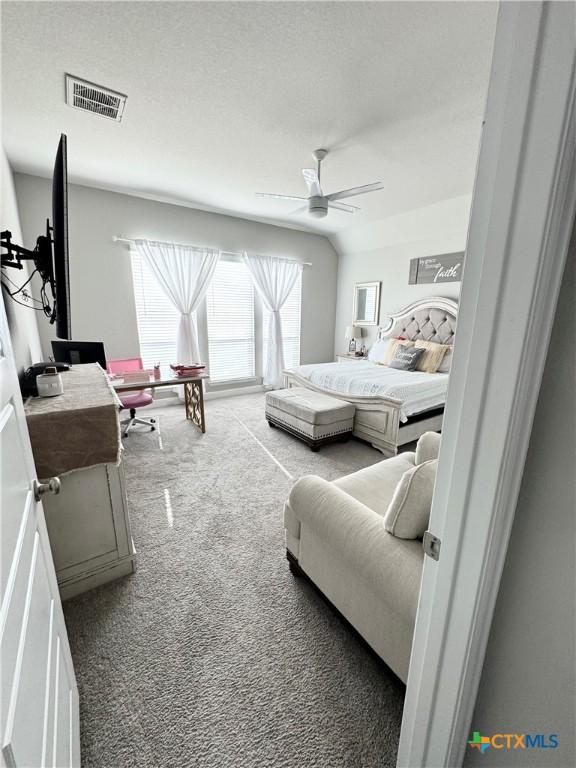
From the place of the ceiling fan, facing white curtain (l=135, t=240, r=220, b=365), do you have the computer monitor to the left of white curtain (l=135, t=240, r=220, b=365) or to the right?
left

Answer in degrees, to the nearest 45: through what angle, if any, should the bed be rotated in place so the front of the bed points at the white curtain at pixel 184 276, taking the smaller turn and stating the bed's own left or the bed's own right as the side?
approximately 45° to the bed's own right

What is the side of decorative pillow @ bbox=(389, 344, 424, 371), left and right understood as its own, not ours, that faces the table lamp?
right

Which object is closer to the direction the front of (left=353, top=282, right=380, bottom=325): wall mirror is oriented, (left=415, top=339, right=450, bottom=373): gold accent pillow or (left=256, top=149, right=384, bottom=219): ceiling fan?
the ceiling fan

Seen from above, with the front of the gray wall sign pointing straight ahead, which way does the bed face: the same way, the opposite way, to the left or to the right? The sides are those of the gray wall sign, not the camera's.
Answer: the same way

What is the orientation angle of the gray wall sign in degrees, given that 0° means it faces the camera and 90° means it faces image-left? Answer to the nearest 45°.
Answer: approximately 45°

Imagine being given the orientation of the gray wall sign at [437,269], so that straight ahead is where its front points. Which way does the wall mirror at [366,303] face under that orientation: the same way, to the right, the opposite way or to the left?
the same way

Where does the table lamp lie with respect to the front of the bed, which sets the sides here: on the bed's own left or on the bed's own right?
on the bed's own right

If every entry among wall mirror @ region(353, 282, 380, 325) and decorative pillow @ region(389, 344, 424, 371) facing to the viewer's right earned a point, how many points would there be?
0

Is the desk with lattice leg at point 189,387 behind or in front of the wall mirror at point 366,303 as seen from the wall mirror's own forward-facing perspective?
in front

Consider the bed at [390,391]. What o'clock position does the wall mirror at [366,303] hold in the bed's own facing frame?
The wall mirror is roughly at 4 o'clock from the bed.

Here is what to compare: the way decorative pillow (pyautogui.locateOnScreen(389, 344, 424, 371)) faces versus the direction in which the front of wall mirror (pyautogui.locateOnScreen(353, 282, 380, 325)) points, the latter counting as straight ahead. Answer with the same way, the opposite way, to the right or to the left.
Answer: the same way

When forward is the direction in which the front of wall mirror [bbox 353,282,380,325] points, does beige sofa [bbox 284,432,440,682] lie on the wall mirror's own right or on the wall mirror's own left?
on the wall mirror's own left

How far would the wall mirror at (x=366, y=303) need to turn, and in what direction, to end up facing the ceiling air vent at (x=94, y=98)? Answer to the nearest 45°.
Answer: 0° — it already faces it

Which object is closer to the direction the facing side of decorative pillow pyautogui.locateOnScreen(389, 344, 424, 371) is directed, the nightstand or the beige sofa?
the beige sofa

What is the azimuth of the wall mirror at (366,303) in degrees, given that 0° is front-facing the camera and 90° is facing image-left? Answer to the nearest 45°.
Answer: approximately 45°

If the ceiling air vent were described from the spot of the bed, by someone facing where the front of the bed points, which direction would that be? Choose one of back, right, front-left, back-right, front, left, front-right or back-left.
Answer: front

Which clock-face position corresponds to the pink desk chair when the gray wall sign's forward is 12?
The pink desk chair is roughly at 12 o'clock from the gray wall sign.

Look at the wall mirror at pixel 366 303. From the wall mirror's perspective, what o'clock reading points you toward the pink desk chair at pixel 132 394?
The pink desk chair is roughly at 12 o'clock from the wall mirror.
